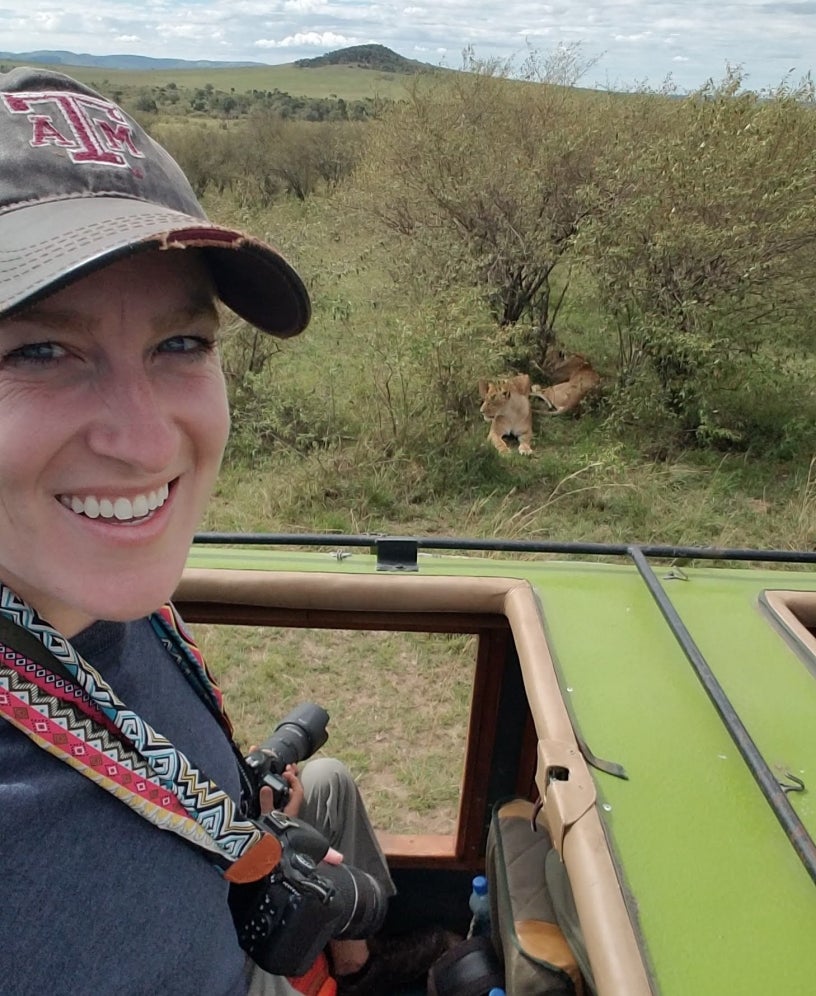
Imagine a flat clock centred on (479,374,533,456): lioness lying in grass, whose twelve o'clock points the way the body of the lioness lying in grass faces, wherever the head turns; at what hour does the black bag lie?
The black bag is roughly at 12 o'clock from the lioness lying in grass.

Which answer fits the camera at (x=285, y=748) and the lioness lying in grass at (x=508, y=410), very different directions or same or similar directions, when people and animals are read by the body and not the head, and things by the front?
very different directions

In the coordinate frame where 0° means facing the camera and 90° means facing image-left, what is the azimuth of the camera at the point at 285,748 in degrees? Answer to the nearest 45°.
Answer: approximately 225°

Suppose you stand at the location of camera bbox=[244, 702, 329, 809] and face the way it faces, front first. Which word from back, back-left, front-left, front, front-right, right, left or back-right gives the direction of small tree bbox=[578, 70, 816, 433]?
front

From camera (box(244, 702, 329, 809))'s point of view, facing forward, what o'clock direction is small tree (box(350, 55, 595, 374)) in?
The small tree is roughly at 11 o'clock from the camera.

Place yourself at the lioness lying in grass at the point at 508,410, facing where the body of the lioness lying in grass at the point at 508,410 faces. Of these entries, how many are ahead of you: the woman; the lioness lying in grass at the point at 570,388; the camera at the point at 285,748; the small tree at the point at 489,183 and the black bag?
3

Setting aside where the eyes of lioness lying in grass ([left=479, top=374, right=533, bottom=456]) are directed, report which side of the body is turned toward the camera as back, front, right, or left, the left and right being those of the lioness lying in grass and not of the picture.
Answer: front

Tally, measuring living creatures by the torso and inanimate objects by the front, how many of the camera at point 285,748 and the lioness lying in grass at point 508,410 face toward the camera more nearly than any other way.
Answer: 1

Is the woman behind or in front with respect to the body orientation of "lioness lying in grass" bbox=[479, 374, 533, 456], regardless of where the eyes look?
in front

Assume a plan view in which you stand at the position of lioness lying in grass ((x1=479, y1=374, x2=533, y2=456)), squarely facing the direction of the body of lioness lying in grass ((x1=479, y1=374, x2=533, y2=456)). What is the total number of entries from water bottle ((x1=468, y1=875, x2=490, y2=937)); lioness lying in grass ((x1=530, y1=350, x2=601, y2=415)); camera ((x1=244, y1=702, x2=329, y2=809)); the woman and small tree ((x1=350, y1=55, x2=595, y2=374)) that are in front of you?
3

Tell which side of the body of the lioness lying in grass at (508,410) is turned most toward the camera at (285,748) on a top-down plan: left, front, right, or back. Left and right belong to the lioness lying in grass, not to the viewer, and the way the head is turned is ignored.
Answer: front
